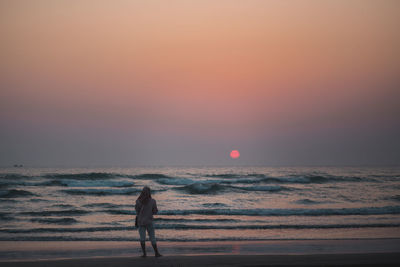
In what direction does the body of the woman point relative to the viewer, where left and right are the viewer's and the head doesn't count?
facing away from the viewer
